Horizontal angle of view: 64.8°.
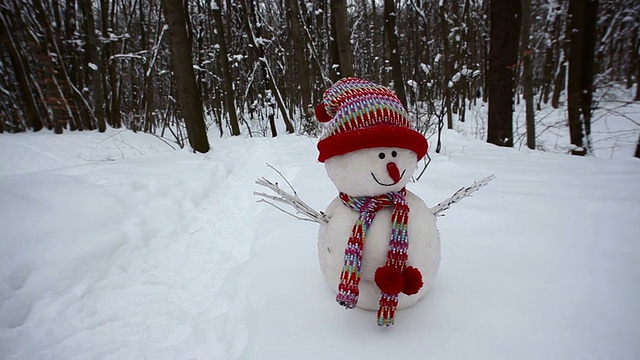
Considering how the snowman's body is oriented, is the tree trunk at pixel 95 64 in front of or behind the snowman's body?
behind

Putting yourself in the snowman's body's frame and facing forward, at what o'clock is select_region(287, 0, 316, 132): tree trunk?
The tree trunk is roughly at 7 o'clock from the snowman's body.

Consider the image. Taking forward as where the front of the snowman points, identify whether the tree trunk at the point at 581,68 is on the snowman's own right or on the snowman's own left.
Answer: on the snowman's own left

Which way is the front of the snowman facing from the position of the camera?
facing the viewer and to the right of the viewer

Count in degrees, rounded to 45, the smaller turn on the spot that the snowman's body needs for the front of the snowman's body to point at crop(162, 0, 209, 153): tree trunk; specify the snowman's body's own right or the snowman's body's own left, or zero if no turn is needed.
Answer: approximately 180°

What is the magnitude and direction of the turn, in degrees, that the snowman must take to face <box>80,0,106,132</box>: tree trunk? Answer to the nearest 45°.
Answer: approximately 180°

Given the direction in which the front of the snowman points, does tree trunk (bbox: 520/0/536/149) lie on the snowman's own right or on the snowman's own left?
on the snowman's own left

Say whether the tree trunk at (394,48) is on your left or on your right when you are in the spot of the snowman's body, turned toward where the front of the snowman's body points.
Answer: on your left
